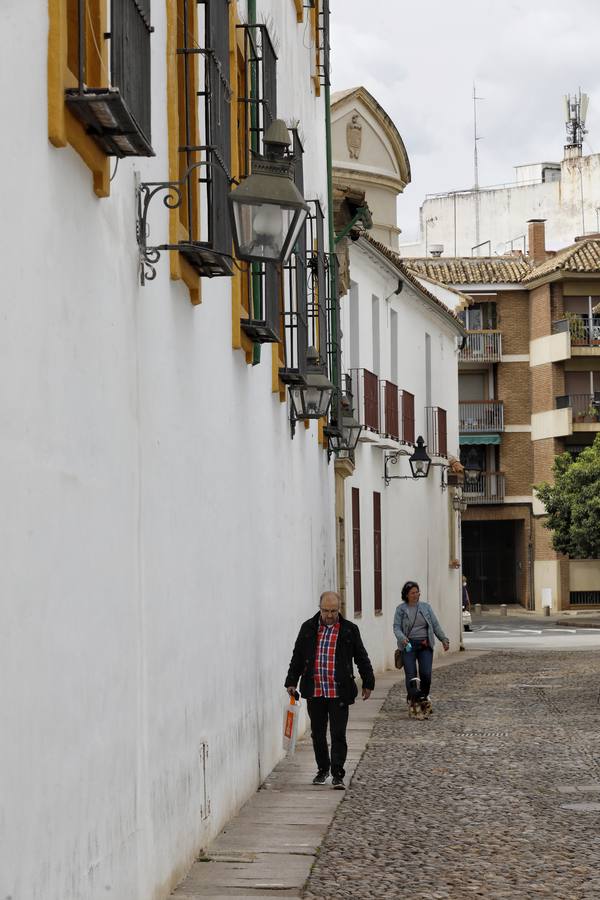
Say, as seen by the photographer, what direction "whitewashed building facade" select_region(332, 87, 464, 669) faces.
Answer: facing the viewer and to the right of the viewer

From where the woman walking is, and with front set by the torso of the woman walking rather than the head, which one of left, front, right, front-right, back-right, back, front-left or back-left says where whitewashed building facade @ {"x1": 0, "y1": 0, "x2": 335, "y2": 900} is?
front

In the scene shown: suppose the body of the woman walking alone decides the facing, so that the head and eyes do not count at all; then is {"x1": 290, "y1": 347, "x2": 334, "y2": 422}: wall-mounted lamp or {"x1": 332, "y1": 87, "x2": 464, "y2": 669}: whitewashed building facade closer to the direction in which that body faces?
the wall-mounted lamp

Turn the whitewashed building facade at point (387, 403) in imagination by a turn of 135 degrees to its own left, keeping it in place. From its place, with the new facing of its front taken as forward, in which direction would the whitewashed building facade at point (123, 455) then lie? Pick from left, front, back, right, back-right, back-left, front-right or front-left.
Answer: back

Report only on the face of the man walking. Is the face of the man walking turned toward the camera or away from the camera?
toward the camera

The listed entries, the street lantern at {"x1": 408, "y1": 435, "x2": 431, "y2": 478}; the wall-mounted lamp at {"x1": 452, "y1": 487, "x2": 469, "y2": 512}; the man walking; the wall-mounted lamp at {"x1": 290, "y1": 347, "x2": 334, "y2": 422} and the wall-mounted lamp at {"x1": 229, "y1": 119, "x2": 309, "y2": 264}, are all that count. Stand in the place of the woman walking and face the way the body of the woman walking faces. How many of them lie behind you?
2

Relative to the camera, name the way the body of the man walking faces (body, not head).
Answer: toward the camera

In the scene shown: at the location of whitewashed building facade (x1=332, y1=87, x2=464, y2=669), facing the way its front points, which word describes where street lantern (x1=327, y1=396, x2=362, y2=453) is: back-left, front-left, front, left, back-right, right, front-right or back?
front-right

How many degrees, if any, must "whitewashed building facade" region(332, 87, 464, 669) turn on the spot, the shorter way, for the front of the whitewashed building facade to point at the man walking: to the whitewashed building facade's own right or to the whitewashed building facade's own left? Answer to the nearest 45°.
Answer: approximately 45° to the whitewashed building facade's own right

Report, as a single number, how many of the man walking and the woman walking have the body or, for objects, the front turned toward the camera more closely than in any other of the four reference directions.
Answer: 2

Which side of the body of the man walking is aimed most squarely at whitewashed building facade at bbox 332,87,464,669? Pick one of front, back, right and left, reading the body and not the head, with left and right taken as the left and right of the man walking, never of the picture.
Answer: back

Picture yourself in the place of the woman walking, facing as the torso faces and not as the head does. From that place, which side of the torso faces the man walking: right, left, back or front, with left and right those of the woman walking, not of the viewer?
front

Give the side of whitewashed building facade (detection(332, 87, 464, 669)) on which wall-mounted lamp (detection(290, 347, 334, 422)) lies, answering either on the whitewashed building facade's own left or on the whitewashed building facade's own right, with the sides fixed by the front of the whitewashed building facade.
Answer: on the whitewashed building facade's own right

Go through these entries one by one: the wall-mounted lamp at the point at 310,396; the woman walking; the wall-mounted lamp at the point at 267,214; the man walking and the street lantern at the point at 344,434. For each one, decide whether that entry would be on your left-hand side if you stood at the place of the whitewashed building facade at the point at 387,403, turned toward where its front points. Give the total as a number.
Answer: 0

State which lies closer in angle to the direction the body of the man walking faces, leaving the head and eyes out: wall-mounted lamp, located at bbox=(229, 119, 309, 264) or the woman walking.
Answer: the wall-mounted lamp

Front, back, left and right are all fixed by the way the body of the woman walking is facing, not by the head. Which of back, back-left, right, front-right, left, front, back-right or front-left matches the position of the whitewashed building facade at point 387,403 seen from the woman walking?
back

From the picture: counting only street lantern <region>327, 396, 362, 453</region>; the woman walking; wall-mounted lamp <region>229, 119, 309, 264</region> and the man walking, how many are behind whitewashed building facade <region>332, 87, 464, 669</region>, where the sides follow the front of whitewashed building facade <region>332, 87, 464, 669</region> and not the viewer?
0

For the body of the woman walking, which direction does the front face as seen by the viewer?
toward the camera

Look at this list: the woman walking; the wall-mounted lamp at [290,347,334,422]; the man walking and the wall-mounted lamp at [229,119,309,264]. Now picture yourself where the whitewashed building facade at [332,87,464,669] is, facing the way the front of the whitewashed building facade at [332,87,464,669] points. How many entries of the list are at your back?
0
